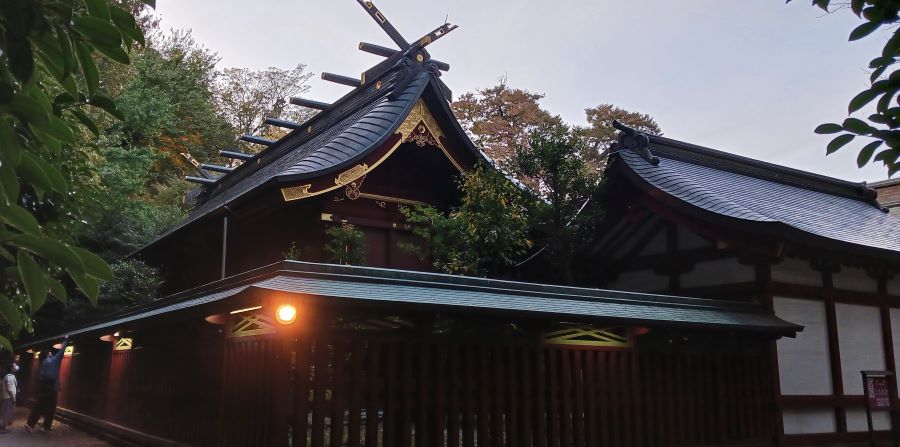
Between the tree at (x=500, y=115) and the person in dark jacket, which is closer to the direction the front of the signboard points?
the person in dark jacket

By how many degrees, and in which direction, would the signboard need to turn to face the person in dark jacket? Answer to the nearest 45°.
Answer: approximately 90° to its right

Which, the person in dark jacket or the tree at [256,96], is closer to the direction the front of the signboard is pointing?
the person in dark jacket

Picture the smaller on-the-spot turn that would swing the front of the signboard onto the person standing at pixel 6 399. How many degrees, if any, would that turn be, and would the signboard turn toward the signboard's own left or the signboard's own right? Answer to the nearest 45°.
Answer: approximately 90° to the signboard's own right

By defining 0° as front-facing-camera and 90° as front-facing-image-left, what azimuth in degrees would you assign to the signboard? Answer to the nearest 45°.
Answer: approximately 0°

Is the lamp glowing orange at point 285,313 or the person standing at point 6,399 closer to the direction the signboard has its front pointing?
the lamp glowing orange

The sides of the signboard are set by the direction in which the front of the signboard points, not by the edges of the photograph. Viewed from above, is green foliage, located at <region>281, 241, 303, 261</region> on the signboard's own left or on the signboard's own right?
on the signboard's own right

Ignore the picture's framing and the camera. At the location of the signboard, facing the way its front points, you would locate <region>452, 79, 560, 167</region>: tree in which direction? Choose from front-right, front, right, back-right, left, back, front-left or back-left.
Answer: back-right
